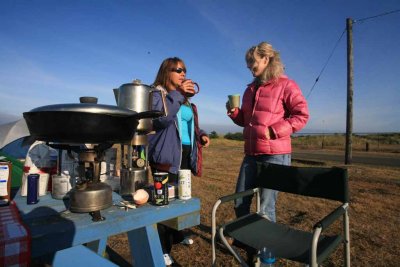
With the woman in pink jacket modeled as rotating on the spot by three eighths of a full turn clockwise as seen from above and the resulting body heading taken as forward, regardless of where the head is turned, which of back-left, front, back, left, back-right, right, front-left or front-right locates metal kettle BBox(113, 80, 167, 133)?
back-left

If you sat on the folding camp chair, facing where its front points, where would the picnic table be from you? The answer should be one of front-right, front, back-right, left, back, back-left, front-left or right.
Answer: front

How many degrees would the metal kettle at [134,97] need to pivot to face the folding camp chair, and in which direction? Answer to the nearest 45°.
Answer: approximately 180°

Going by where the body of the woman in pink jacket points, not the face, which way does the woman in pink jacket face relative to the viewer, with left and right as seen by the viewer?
facing the viewer and to the left of the viewer

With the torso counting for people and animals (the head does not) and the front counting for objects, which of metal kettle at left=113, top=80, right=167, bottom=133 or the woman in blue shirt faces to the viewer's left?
the metal kettle

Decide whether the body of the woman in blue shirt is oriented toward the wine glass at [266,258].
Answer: yes

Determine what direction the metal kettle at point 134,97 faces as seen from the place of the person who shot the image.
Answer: facing to the left of the viewer

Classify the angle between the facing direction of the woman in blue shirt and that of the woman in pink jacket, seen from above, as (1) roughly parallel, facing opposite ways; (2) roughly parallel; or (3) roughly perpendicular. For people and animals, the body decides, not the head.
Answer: roughly perpendicular

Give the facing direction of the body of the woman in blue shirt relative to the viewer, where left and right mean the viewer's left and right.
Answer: facing the viewer and to the right of the viewer

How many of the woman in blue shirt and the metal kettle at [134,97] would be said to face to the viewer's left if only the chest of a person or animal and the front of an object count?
1
